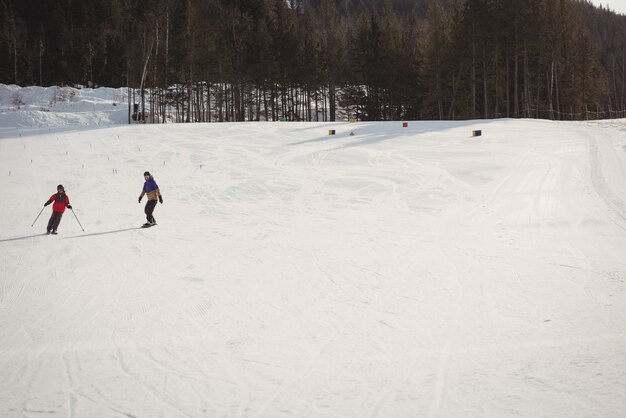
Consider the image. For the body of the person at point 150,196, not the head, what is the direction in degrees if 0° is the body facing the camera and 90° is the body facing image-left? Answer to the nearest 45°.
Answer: approximately 45°
